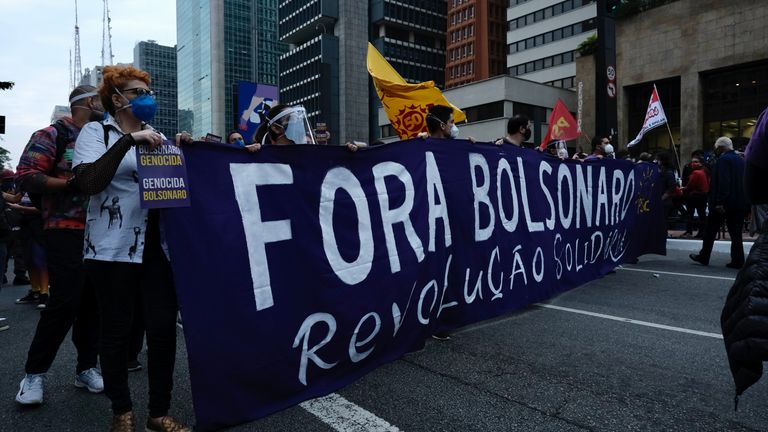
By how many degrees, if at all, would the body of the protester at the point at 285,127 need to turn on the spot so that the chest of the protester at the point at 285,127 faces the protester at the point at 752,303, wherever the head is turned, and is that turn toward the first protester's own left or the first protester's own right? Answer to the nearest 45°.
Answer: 0° — they already face them

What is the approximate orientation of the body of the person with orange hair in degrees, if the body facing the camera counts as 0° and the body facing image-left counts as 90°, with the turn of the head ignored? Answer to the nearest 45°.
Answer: approximately 315°

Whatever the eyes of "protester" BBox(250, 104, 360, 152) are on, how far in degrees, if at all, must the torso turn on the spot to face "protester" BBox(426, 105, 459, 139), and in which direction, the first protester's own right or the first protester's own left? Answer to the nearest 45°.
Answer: approximately 45° to the first protester's own left

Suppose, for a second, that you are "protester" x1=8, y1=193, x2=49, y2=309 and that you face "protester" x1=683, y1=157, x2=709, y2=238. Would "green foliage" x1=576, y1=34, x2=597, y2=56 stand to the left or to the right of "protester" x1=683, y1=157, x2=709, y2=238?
left

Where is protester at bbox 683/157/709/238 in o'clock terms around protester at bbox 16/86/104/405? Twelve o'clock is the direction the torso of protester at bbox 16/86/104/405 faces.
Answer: protester at bbox 683/157/709/238 is roughly at 10 o'clock from protester at bbox 16/86/104/405.

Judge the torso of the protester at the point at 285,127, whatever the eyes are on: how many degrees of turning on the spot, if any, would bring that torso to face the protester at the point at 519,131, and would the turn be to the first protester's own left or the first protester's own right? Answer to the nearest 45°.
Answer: approximately 90° to the first protester's own left

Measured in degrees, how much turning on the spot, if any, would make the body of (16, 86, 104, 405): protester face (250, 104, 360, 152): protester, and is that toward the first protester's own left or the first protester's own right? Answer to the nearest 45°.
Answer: approximately 45° to the first protester's own left

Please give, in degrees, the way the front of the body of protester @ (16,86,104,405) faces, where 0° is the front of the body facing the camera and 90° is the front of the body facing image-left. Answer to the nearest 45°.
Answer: approximately 315°
